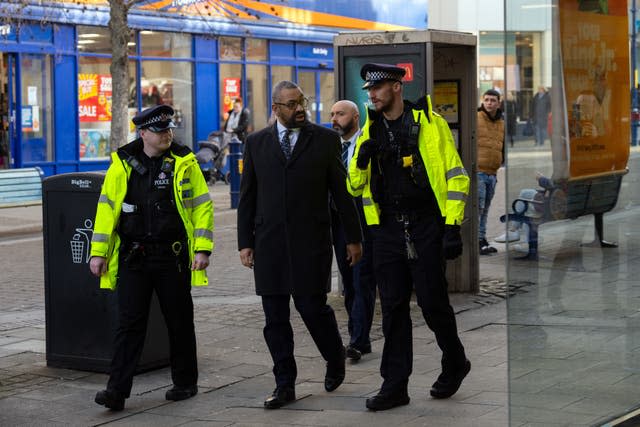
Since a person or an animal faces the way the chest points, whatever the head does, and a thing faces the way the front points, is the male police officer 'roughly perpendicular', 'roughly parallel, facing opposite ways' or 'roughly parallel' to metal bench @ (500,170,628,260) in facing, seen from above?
roughly perpendicular

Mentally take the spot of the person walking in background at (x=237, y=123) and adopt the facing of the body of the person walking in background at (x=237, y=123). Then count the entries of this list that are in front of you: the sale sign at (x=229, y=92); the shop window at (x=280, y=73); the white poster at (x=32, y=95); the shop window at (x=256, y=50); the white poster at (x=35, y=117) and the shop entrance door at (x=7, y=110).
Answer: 3

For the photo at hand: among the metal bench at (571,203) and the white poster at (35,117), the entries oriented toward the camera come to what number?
1

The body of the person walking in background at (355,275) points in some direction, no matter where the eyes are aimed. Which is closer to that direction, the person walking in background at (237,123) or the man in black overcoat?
the man in black overcoat

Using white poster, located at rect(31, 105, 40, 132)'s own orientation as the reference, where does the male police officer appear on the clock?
The male police officer is roughly at 12 o'clock from the white poster.

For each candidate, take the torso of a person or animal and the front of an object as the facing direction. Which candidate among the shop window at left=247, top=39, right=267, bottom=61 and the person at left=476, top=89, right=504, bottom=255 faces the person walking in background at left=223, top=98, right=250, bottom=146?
the shop window

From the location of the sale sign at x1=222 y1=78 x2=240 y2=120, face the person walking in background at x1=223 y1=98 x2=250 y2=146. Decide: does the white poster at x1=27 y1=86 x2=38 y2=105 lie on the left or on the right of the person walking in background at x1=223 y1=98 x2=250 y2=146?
right

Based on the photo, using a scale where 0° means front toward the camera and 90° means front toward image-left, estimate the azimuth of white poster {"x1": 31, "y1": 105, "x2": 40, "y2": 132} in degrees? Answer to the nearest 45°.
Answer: approximately 0°
